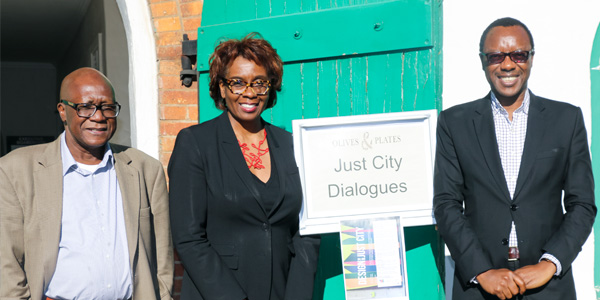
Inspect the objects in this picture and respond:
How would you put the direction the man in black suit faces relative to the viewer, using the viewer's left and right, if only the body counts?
facing the viewer

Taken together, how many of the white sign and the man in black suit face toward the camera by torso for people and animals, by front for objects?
2

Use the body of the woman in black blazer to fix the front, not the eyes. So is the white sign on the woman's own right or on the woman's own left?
on the woman's own left

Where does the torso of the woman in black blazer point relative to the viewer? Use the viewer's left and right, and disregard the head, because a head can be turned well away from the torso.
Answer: facing the viewer and to the right of the viewer

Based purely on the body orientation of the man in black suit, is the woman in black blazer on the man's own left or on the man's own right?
on the man's own right

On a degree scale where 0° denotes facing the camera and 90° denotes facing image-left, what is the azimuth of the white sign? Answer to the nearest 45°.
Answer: approximately 0°

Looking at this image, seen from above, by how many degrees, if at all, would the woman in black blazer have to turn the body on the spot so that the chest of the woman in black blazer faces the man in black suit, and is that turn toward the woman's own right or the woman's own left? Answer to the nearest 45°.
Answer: approximately 45° to the woman's own left

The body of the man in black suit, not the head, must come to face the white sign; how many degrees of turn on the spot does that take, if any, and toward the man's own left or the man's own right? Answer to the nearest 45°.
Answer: approximately 90° to the man's own right

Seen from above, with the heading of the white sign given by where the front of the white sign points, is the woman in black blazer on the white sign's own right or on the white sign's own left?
on the white sign's own right
